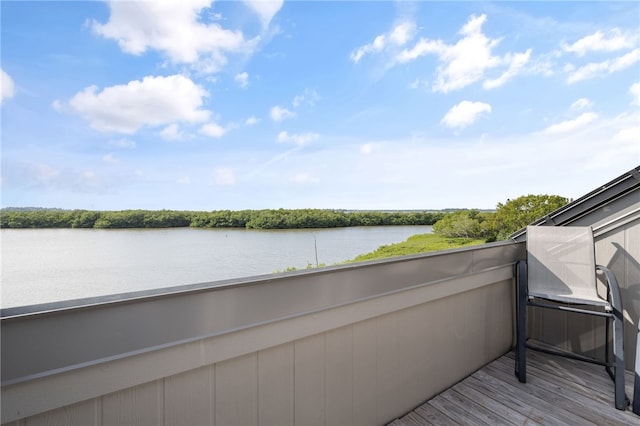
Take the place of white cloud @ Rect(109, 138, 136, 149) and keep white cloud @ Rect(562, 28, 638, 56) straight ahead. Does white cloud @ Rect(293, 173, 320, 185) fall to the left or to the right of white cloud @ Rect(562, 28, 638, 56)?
left

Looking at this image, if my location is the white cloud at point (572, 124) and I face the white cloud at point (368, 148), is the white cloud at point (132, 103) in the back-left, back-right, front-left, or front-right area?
front-left

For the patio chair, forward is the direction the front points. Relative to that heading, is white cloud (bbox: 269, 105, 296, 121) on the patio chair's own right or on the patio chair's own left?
on the patio chair's own right

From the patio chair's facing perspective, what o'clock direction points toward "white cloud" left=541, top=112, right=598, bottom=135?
The white cloud is roughly at 6 o'clock from the patio chair.

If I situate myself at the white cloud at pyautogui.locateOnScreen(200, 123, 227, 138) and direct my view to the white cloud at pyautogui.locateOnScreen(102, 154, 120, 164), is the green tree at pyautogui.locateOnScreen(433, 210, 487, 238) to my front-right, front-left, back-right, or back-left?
back-left

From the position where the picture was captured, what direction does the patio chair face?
facing the viewer

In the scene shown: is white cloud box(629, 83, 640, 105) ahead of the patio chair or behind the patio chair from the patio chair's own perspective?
behind

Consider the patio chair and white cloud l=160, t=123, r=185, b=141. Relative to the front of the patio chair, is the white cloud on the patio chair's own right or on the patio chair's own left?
on the patio chair's own right
